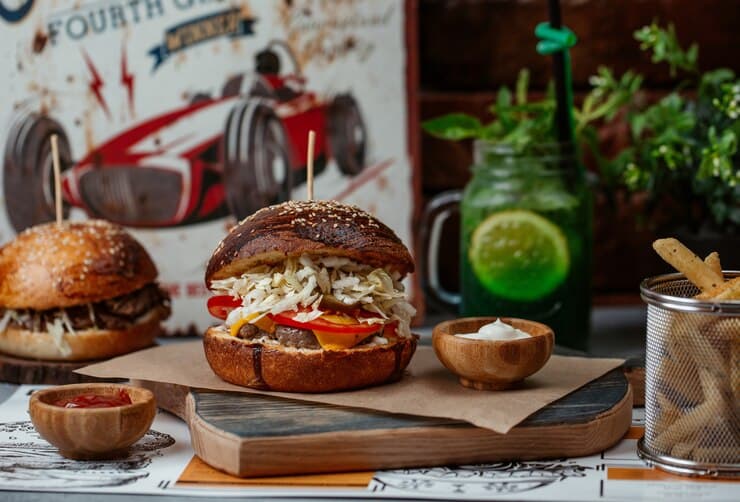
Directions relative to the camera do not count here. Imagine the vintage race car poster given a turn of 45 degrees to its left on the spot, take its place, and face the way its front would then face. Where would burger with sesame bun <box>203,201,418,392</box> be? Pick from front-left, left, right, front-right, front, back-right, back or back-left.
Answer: front-right

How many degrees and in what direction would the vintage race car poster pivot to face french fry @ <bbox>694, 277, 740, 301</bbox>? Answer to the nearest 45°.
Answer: approximately 45° to its left

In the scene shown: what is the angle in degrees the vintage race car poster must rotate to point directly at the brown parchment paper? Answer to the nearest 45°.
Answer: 0° — it already faces it

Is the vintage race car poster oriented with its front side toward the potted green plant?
no

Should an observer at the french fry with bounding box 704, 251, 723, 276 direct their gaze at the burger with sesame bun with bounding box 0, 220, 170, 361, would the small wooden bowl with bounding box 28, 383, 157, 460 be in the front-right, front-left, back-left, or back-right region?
front-left

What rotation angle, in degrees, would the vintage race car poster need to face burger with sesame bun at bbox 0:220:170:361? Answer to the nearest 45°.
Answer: approximately 45° to its right

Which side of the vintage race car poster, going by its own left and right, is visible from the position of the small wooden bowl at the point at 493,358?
front

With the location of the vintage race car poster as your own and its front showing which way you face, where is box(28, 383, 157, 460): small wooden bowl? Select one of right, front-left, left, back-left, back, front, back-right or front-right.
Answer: front

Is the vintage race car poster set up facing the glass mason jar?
no

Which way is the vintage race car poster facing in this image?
toward the camera

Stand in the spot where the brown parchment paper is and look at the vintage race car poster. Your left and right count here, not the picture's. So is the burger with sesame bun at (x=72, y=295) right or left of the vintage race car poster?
left

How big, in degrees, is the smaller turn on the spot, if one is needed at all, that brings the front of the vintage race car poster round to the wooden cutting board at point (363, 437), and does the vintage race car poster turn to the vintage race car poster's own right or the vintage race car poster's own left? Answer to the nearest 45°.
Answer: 0° — it already faces it

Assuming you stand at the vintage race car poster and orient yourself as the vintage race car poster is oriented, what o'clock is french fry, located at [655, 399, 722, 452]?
The french fry is roughly at 11 o'clock from the vintage race car poster.

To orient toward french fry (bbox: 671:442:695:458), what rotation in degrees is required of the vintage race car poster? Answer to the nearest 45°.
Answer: approximately 45° to its left

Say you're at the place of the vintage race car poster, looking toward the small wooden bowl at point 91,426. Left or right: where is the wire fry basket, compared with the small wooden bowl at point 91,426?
left
